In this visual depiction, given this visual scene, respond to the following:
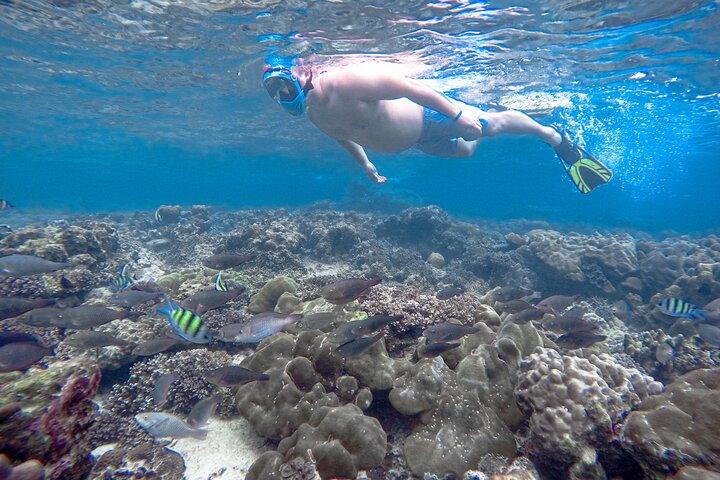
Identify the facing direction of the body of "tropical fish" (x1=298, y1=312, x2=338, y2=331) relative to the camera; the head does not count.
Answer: to the viewer's left

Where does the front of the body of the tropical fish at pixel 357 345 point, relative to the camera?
to the viewer's left

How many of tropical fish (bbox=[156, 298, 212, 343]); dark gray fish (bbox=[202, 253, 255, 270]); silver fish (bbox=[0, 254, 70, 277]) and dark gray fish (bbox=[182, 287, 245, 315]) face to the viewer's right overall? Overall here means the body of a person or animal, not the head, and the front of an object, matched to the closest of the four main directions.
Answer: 1

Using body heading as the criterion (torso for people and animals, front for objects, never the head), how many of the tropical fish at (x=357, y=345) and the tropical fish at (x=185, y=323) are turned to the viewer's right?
1

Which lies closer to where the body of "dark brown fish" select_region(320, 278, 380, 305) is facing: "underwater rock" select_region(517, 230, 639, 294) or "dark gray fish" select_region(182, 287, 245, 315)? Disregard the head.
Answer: the dark gray fish

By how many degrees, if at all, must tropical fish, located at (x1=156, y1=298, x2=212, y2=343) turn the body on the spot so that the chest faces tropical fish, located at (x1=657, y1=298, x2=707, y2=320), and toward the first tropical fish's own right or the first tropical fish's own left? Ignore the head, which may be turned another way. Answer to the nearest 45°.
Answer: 0° — it already faces it

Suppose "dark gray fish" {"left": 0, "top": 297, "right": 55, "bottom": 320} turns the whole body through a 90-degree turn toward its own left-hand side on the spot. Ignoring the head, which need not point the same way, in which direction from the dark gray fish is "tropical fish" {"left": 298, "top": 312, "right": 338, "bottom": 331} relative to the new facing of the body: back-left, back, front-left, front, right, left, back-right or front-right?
front-left

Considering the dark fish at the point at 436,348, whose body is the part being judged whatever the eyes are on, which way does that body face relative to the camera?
to the viewer's left

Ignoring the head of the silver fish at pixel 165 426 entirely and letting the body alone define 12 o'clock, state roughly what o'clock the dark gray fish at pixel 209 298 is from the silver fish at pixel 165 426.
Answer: the dark gray fish at pixel 209 298 is roughly at 4 o'clock from the silver fish at pixel 165 426.

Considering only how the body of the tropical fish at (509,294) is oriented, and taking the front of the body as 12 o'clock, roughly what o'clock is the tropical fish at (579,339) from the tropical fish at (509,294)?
the tropical fish at (579,339) is roughly at 8 o'clock from the tropical fish at (509,294).

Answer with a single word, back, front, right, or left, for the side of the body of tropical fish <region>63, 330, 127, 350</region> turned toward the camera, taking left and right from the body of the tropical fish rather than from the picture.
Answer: left

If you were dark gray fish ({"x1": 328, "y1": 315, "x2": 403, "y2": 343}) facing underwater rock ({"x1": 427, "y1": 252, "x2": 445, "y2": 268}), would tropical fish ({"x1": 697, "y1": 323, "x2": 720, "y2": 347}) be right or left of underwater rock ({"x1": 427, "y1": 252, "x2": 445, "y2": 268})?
right

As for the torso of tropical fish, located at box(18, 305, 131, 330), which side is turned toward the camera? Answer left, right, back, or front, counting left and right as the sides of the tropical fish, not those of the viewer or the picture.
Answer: left
